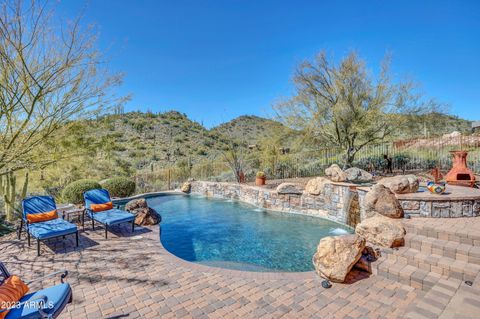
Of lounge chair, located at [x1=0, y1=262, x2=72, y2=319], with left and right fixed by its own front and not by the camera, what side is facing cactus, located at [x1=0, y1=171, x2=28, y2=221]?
left

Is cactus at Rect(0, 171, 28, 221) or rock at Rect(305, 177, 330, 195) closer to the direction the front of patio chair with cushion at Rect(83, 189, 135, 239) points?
the rock

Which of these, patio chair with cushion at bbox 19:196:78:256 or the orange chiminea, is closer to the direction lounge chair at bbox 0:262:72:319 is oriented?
the orange chiminea

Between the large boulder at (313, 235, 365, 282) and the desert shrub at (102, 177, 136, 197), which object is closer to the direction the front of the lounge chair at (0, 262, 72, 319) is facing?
the large boulder

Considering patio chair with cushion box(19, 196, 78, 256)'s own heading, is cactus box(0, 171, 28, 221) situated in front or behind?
behind

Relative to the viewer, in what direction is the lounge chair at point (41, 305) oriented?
to the viewer's right

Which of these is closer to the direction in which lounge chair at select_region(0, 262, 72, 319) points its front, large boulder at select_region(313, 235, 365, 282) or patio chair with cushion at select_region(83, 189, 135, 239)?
the large boulder
